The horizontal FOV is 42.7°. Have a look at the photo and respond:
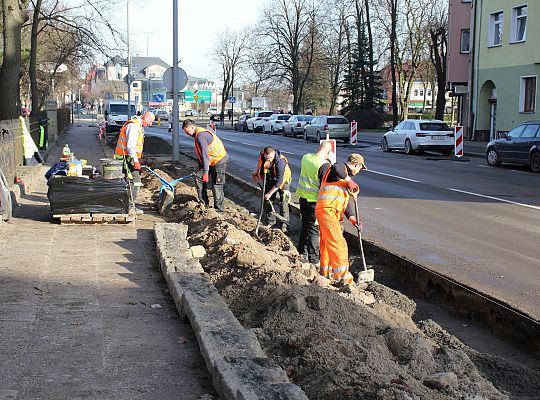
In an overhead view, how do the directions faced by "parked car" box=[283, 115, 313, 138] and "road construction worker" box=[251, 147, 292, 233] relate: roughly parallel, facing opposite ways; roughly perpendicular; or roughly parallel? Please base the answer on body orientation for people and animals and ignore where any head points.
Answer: roughly perpendicular

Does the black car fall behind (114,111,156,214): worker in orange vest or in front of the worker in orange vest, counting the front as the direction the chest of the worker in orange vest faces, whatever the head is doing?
in front

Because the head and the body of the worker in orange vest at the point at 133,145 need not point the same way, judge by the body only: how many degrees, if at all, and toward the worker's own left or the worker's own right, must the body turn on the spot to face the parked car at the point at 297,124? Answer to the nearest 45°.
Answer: approximately 90° to the worker's own left

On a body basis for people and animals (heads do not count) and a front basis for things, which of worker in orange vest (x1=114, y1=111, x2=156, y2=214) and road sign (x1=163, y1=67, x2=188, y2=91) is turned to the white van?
the road sign

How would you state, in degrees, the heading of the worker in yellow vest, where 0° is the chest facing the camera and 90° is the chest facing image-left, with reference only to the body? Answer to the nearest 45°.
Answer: approximately 225°

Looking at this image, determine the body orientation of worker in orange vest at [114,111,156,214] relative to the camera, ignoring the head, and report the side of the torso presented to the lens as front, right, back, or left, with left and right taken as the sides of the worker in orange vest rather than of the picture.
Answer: right

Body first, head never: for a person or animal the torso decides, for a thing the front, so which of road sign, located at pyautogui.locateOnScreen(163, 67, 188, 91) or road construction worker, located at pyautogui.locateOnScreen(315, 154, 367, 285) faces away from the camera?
the road sign

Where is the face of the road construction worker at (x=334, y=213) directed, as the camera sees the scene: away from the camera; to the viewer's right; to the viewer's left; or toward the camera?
to the viewer's right
